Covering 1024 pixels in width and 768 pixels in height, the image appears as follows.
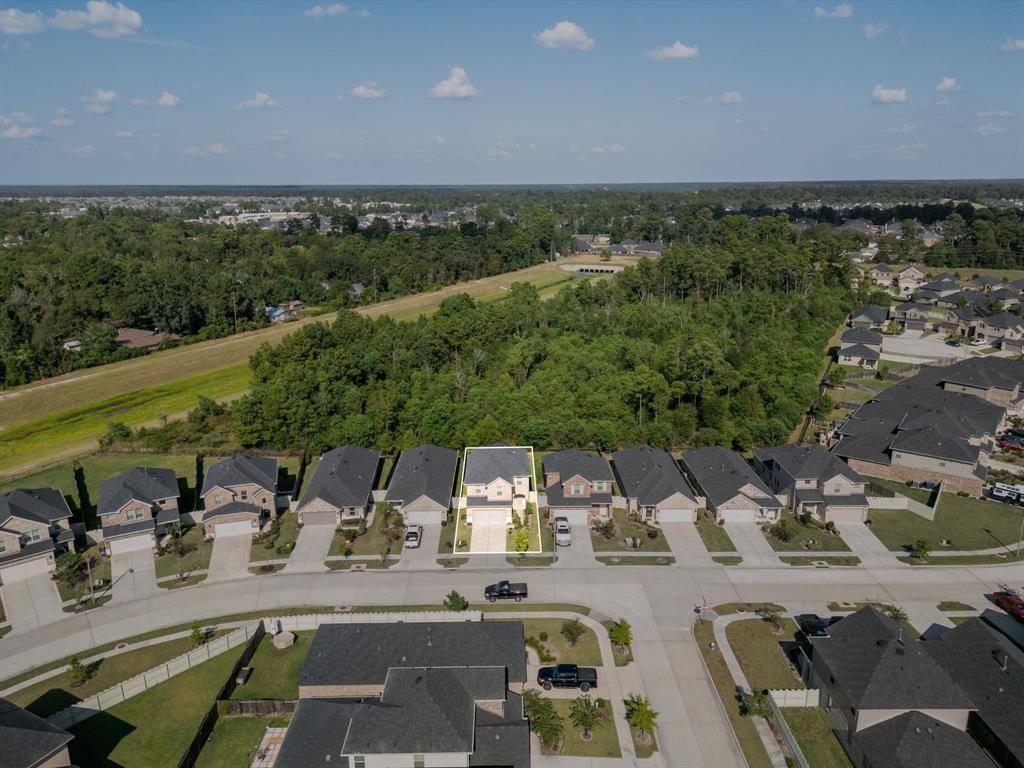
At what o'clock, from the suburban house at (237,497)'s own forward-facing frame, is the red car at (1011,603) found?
The red car is roughly at 10 o'clock from the suburban house.

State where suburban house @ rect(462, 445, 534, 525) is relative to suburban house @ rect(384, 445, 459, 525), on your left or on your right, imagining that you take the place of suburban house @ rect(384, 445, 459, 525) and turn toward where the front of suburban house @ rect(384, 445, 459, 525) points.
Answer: on your left

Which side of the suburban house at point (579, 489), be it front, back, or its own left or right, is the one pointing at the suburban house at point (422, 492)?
right

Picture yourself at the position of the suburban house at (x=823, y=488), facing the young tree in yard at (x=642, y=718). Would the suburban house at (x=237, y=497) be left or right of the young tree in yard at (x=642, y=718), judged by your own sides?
right

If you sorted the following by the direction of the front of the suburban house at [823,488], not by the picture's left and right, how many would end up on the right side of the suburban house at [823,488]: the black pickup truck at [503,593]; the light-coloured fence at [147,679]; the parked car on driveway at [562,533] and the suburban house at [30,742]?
4

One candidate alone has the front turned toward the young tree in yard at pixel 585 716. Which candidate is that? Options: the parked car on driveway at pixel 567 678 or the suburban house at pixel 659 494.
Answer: the suburban house

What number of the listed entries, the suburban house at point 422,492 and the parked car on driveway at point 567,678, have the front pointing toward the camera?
1

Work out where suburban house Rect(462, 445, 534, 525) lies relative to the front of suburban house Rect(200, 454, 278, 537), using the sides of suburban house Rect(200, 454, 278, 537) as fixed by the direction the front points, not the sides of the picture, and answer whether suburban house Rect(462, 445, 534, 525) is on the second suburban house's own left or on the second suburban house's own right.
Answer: on the second suburban house's own left

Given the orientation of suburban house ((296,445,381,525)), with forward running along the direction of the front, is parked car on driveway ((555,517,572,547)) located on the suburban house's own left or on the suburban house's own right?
on the suburban house's own left

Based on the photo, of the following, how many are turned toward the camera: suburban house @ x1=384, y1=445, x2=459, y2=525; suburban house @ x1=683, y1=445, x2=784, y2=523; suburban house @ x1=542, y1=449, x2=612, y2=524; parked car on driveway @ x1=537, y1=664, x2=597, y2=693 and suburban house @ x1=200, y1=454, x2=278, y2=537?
4

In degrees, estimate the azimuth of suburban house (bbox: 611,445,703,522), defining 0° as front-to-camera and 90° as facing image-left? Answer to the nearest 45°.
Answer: approximately 0°

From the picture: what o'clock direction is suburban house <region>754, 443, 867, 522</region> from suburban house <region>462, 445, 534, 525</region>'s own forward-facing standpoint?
suburban house <region>754, 443, 867, 522</region> is roughly at 9 o'clock from suburban house <region>462, 445, 534, 525</region>.

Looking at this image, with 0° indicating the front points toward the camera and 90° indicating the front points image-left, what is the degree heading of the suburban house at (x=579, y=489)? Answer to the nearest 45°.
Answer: approximately 0°
